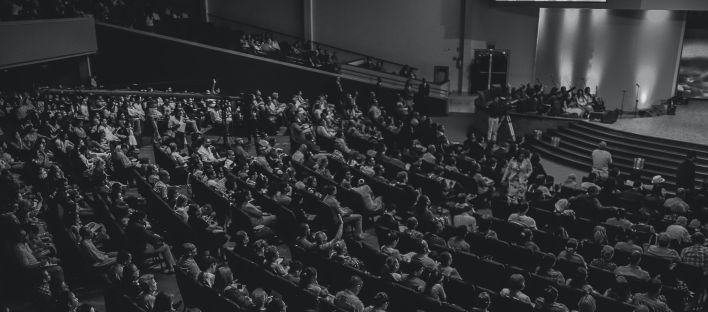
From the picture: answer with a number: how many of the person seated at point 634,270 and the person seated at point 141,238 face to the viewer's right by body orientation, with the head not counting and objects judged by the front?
1

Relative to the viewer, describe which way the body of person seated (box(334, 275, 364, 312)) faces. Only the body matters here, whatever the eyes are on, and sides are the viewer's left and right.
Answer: facing away from the viewer and to the right of the viewer

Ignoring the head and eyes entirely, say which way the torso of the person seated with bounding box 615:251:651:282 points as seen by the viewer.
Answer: away from the camera

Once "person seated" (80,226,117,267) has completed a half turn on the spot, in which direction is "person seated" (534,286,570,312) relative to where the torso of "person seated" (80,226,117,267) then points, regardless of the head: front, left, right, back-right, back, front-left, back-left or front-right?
back-left

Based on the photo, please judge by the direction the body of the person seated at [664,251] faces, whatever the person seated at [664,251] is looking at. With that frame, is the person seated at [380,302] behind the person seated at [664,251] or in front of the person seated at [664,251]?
behind

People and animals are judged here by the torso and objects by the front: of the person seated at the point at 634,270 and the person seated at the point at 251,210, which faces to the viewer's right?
the person seated at the point at 251,210

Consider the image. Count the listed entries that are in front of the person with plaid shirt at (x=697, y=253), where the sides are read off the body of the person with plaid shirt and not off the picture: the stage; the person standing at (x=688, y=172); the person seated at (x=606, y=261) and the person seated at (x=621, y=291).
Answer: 2

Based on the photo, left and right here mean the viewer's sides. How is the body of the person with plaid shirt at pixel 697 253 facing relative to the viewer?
facing away from the viewer

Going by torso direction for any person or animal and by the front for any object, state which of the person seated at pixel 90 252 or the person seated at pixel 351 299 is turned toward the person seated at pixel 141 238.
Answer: the person seated at pixel 90 252

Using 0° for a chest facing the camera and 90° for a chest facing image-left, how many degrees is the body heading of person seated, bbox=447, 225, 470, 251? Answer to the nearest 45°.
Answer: approximately 225°

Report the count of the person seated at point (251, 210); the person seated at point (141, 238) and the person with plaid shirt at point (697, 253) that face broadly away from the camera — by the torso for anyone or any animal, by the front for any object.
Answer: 1

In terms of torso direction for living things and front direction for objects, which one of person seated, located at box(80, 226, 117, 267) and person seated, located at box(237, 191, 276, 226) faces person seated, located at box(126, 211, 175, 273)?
person seated, located at box(80, 226, 117, 267)

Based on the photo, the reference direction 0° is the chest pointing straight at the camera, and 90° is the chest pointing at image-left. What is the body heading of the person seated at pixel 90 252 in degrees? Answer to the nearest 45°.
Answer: approximately 270°

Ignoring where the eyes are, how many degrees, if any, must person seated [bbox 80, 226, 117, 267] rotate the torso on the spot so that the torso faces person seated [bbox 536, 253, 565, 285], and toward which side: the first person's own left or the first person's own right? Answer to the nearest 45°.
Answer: approximately 45° to the first person's own right

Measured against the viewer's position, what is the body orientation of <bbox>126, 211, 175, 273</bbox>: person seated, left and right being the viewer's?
facing to the right of the viewer

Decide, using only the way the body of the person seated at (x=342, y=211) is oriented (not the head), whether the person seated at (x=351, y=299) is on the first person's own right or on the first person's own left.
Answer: on the first person's own right
